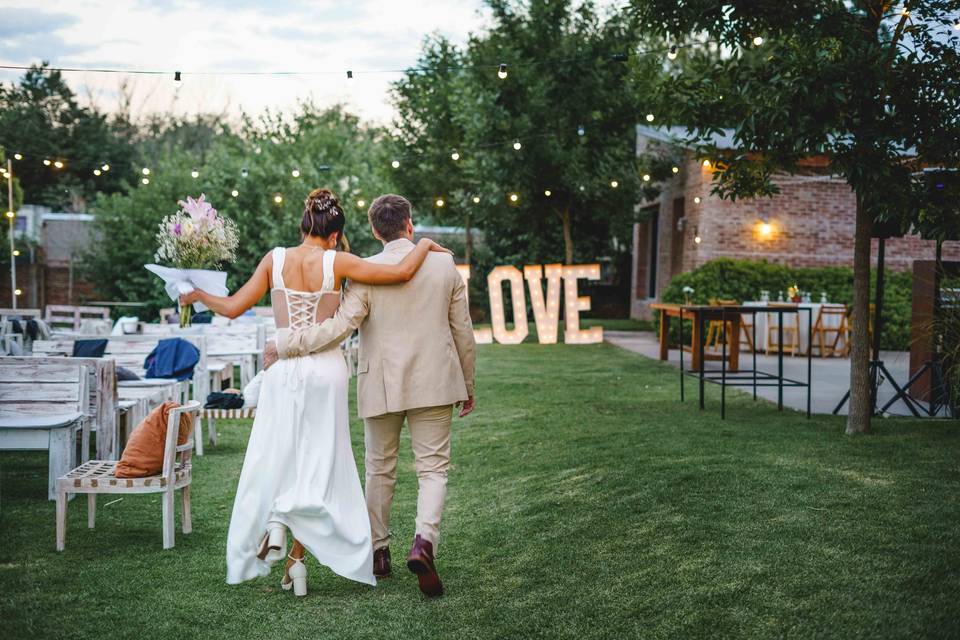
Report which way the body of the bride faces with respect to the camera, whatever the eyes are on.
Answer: away from the camera

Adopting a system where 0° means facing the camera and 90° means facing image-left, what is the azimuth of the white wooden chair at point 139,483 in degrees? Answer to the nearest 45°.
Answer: approximately 90°

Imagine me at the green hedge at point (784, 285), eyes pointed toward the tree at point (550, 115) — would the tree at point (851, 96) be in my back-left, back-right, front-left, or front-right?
back-left

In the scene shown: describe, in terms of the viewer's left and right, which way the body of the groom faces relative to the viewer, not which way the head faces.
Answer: facing away from the viewer

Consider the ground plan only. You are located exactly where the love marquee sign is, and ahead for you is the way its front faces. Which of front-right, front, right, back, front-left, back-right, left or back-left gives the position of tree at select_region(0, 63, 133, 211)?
back-right

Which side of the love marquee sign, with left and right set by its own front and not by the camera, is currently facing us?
front

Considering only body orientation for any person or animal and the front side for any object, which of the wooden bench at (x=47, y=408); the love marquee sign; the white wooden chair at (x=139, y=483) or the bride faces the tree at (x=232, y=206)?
the bride

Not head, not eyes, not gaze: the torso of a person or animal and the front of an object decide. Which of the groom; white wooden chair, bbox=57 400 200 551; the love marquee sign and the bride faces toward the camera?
the love marquee sign

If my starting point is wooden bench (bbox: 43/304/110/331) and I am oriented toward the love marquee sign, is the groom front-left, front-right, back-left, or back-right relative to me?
front-right
